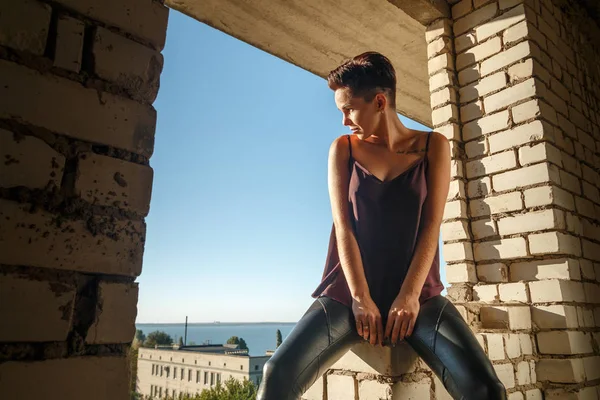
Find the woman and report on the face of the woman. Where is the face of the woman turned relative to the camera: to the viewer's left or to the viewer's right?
to the viewer's left

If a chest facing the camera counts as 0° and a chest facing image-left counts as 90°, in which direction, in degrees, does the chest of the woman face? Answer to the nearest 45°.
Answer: approximately 0°

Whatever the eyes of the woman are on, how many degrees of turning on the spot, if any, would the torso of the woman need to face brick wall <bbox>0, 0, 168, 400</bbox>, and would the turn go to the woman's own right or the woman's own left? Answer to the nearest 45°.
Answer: approximately 45° to the woman's own right

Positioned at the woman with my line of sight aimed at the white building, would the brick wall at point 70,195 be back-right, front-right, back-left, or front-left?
back-left

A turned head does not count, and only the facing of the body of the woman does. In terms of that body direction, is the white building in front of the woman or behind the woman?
behind

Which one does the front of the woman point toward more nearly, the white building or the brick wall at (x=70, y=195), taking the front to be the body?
the brick wall
